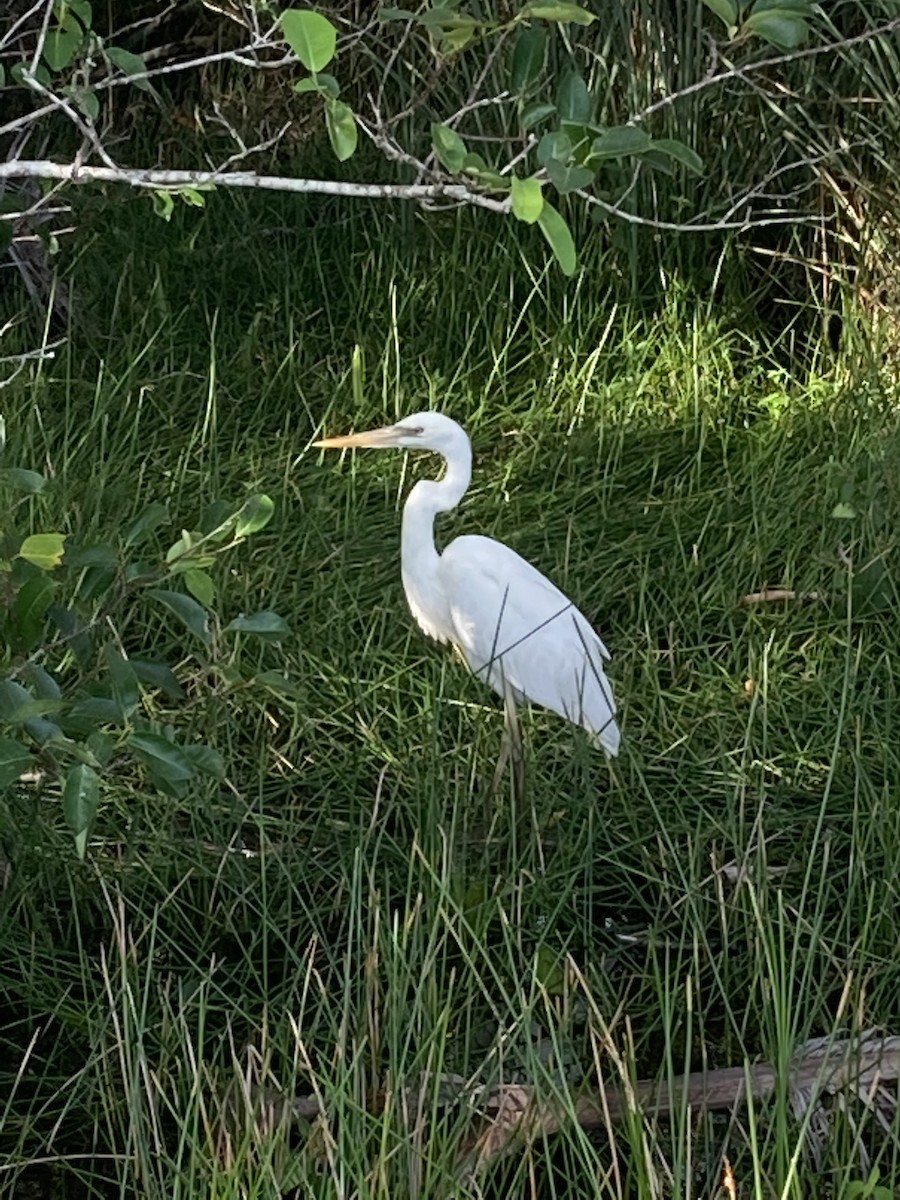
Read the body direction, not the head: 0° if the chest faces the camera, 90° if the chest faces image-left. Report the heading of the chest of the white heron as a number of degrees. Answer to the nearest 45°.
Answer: approximately 90°

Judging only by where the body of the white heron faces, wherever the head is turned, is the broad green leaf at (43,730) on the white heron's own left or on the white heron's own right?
on the white heron's own left
